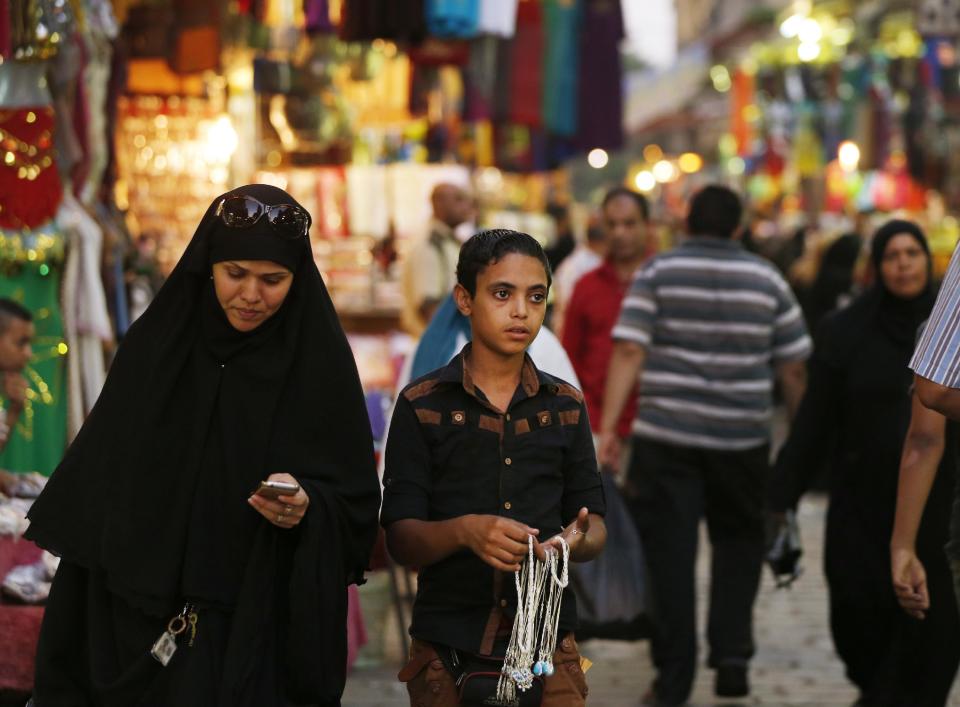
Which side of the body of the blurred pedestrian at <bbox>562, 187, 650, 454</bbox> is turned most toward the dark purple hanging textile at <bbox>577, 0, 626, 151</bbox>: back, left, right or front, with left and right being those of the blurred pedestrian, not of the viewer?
back

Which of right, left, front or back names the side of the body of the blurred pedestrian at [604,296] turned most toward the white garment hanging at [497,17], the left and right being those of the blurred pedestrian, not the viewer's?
back

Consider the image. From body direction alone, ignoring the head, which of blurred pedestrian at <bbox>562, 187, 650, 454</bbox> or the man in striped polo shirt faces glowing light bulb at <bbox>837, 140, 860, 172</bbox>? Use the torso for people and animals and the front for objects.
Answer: the man in striped polo shirt

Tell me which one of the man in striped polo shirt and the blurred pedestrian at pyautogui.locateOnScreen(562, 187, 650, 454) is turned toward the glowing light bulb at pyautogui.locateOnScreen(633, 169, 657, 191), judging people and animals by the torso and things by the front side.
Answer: the man in striped polo shirt

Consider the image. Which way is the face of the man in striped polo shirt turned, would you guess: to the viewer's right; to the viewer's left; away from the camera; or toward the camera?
away from the camera

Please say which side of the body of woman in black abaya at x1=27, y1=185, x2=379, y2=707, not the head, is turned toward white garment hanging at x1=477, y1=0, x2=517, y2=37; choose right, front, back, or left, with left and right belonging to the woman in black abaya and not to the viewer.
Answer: back

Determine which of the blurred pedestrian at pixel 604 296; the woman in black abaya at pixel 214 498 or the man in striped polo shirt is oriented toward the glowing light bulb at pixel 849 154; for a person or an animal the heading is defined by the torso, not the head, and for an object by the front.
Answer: the man in striped polo shirt

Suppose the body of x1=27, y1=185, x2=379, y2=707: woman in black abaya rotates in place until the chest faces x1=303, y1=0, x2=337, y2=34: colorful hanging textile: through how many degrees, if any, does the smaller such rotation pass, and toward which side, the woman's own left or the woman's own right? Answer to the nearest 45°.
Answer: approximately 180°

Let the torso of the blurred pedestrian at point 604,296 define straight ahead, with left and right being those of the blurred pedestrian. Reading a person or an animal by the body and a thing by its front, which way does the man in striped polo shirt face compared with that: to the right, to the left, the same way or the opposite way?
the opposite way

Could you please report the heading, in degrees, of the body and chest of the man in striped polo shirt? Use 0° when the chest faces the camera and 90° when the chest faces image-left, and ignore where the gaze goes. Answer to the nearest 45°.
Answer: approximately 180°
